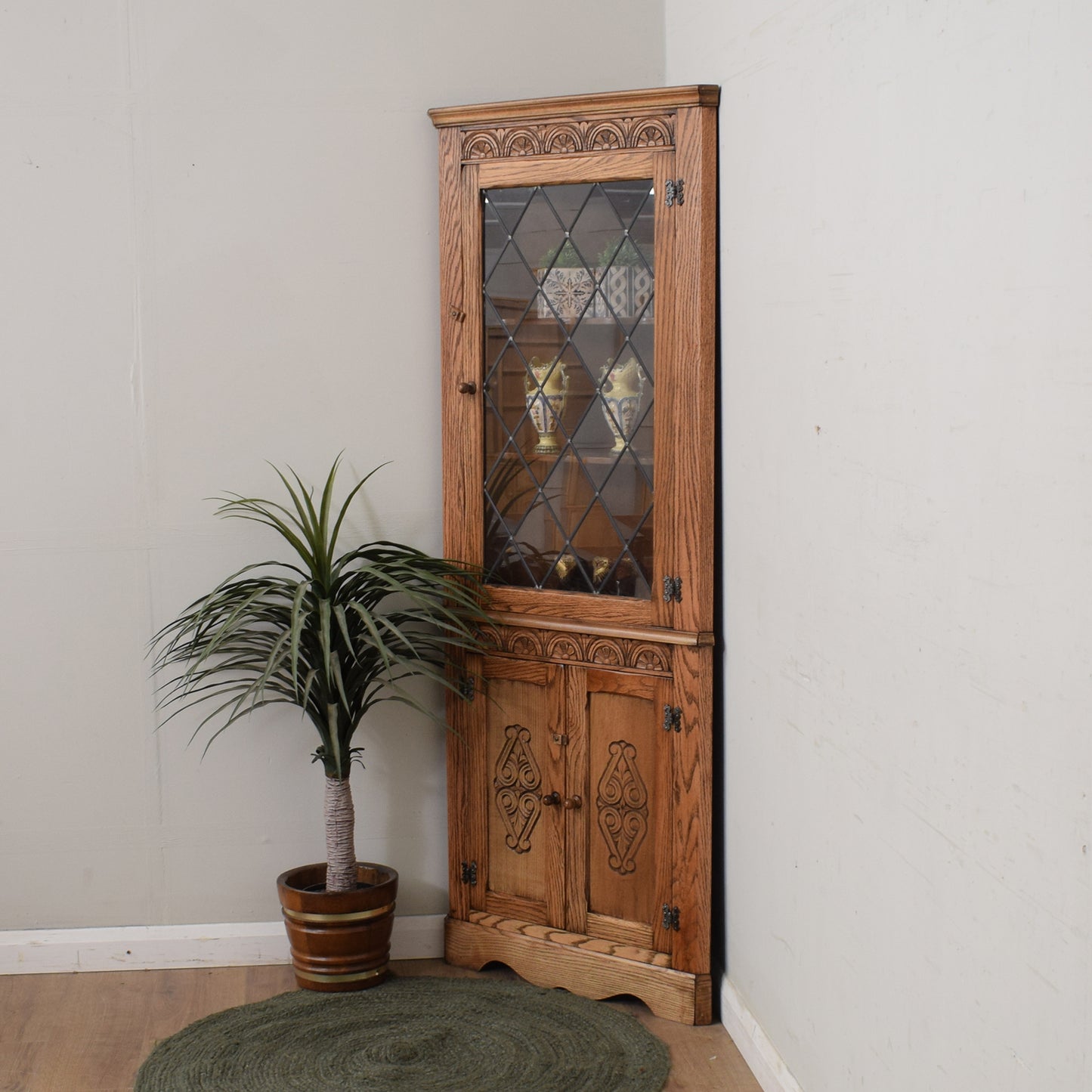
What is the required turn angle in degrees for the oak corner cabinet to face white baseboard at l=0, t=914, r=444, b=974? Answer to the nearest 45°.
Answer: approximately 45° to its right

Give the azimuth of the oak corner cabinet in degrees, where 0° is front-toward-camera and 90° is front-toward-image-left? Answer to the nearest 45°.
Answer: approximately 45°

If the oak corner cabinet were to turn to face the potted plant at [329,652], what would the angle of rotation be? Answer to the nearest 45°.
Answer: approximately 45° to its right
